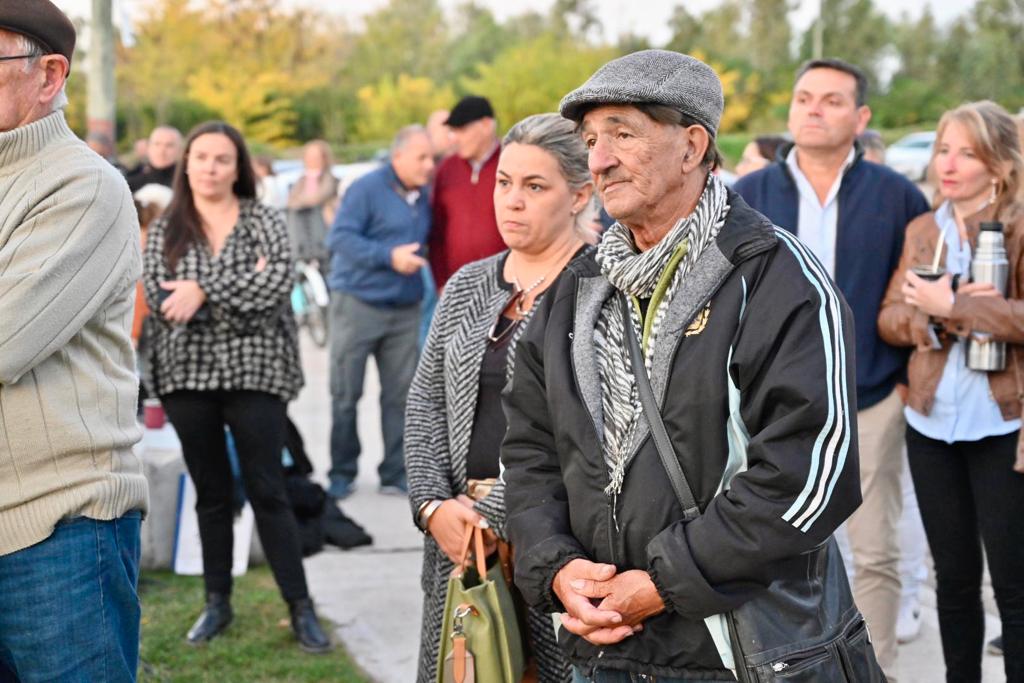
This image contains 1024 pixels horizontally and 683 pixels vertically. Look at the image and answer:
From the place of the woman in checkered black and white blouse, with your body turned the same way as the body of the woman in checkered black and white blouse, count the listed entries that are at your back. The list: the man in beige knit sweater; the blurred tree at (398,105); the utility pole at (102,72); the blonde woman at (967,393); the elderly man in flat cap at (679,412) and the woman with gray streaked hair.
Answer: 2

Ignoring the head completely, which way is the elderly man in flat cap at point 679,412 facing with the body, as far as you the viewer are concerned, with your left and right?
facing the viewer and to the left of the viewer

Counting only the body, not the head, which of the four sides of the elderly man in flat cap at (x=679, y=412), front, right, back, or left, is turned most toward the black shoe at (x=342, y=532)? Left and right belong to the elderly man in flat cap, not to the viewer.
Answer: right

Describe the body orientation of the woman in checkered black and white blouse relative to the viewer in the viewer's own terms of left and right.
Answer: facing the viewer

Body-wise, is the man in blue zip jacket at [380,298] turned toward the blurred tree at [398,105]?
no

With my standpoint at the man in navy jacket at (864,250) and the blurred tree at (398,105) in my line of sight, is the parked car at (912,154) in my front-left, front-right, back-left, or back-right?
front-right

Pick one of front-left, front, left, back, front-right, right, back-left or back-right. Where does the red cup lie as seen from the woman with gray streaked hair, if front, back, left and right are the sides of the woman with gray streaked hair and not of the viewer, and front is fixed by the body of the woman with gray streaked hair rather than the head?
right

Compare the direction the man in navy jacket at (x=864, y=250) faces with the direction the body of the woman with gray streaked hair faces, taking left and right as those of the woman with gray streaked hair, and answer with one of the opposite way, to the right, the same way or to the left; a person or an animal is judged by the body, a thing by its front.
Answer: the same way

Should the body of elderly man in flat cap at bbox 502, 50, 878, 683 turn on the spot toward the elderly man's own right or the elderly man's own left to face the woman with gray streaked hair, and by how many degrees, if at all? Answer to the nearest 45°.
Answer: approximately 90° to the elderly man's own right

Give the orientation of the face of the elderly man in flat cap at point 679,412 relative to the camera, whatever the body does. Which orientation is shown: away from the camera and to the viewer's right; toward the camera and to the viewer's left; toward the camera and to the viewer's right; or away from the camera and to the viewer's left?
toward the camera and to the viewer's left

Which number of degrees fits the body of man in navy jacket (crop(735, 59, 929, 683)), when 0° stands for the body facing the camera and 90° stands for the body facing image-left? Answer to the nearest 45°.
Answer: approximately 45°

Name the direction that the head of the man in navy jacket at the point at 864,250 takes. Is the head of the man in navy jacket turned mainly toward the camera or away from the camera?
toward the camera

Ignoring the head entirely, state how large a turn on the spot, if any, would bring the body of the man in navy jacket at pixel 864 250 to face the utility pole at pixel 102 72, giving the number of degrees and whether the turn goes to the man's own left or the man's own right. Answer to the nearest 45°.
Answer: approximately 90° to the man's own right
